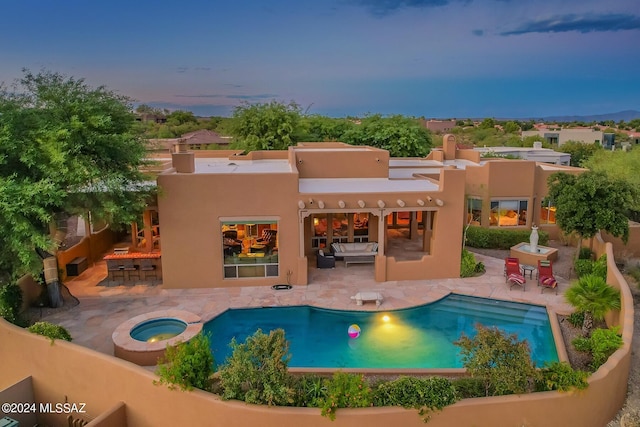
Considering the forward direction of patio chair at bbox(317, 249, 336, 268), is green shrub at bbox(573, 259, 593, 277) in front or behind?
in front

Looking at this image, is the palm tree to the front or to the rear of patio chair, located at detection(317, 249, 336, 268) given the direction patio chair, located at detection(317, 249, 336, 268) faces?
to the front

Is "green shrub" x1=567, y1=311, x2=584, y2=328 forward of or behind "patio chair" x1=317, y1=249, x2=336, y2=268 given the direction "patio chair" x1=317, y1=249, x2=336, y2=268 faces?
forward

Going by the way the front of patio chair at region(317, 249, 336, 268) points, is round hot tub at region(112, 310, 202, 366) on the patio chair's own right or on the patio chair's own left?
on the patio chair's own right
